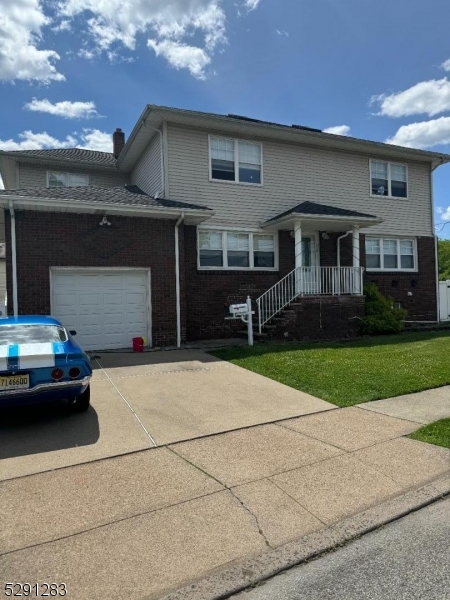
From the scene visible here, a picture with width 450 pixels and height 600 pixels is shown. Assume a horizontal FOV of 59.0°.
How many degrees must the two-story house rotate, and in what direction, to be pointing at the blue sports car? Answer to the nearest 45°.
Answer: approximately 45° to its right

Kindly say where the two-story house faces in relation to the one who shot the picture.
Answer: facing the viewer and to the right of the viewer

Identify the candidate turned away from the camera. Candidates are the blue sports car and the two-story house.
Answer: the blue sports car

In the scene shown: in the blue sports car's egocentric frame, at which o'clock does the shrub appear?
The shrub is roughly at 2 o'clock from the blue sports car.

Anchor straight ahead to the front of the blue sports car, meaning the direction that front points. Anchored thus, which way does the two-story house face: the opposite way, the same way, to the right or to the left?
the opposite way

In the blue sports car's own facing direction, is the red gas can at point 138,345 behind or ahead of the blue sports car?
ahead

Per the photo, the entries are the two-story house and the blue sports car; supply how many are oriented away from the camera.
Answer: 1

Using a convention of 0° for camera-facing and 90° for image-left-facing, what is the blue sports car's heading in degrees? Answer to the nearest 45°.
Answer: approximately 180°

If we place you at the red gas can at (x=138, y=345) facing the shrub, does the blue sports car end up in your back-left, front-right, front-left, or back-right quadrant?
back-right

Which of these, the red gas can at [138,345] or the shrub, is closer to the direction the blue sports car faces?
the red gas can
